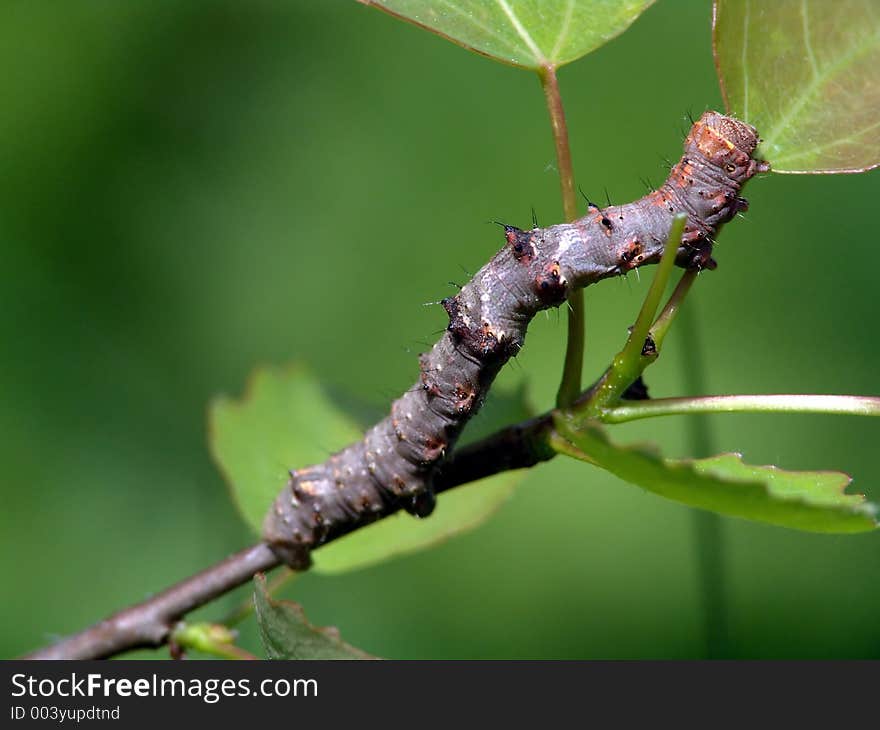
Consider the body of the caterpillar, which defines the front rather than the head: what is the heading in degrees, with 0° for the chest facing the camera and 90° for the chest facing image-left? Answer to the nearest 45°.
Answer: approximately 270°

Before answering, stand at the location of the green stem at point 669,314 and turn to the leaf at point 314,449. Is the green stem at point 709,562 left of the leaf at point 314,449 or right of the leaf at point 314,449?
right

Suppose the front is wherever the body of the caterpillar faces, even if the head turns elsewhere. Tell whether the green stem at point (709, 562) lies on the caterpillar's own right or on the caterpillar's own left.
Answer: on the caterpillar's own left
